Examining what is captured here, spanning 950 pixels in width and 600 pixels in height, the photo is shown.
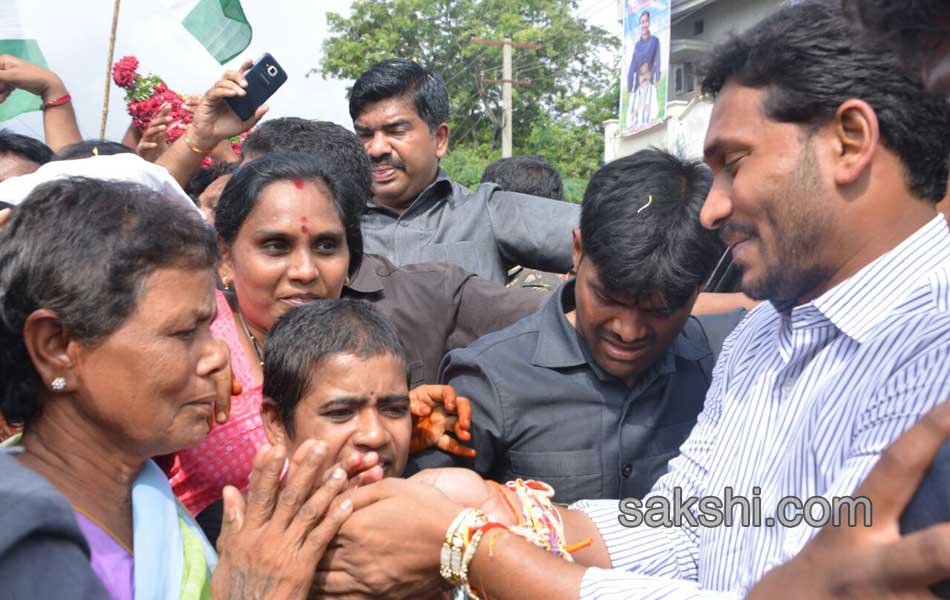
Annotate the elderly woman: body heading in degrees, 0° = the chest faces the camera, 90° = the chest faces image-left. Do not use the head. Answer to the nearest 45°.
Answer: approximately 270°

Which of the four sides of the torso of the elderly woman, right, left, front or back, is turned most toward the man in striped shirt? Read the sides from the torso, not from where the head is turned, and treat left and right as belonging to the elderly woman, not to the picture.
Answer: front
